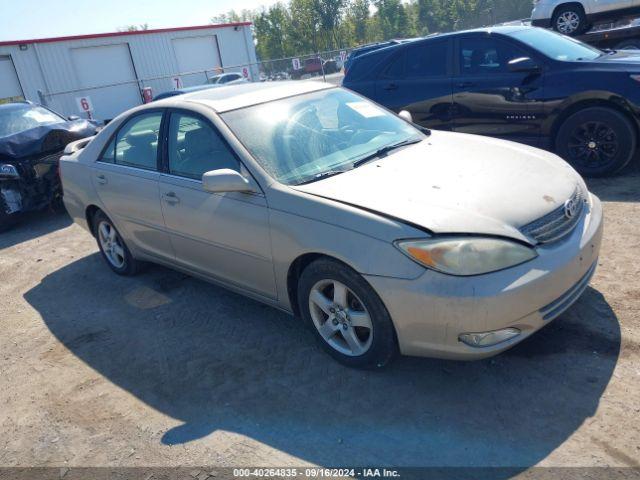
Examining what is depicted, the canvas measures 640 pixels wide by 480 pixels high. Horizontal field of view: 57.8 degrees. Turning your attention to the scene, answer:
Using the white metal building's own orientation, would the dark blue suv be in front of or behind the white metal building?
in front
